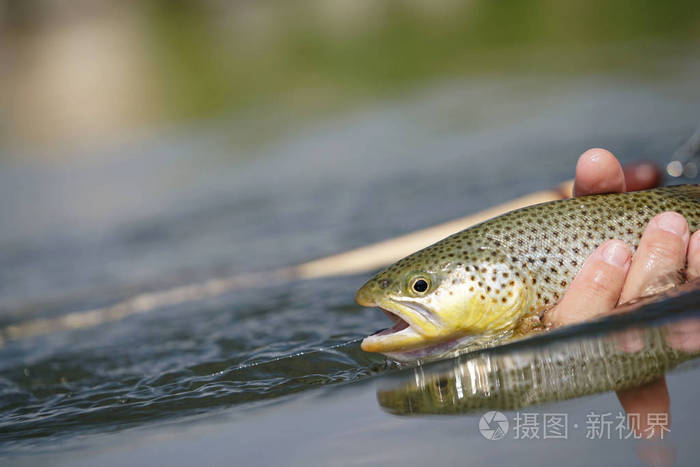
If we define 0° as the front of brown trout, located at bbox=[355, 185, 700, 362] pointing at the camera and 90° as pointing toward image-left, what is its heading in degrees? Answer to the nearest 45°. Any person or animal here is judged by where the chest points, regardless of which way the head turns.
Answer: approximately 90°
